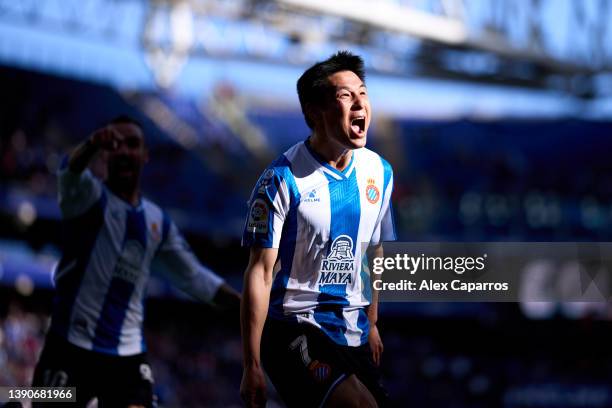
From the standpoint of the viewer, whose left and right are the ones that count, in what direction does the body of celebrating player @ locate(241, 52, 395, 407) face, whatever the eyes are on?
facing the viewer and to the right of the viewer
